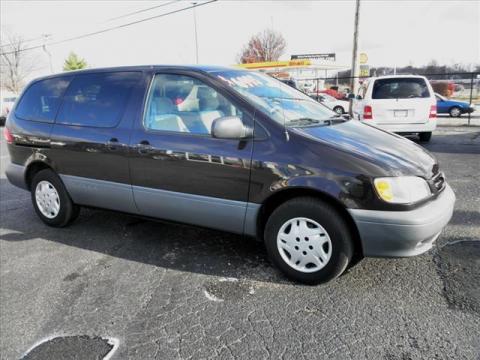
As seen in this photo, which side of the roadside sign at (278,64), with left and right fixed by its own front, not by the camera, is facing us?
front

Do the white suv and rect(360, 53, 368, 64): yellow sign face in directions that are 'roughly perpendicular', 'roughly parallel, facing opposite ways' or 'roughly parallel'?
roughly parallel, facing opposite ways

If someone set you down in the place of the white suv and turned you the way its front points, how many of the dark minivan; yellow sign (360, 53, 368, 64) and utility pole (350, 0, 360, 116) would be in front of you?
2

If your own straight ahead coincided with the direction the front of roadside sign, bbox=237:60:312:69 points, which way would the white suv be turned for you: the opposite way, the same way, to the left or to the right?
the opposite way

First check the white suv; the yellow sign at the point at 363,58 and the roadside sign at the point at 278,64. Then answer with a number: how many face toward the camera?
2

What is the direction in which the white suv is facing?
away from the camera

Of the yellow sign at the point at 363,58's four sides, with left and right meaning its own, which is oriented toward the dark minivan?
front

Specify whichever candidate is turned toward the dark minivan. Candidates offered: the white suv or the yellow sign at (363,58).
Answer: the yellow sign

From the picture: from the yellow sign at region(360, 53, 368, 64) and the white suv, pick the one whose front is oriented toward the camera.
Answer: the yellow sign

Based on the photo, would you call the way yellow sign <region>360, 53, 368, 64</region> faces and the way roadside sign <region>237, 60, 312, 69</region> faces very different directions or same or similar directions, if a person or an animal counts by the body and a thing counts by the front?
same or similar directions

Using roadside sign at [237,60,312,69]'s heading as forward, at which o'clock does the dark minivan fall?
The dark minivan is roughly at 12 o'clock from the roadside sign.

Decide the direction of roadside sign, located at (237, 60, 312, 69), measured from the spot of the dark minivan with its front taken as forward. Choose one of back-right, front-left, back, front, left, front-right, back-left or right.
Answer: back-left

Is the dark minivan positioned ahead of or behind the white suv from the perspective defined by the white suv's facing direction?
behind

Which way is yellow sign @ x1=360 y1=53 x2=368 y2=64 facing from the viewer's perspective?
toward the camera

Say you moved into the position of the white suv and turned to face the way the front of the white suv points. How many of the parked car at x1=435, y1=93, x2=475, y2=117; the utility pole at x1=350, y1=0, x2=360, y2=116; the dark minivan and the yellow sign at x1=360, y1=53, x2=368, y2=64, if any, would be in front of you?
3

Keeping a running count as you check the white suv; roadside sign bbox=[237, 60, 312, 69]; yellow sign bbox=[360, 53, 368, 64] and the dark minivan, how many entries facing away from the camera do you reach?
1

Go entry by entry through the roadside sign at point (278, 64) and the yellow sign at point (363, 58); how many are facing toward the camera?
2

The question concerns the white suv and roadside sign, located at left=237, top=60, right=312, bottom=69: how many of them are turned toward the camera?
1
